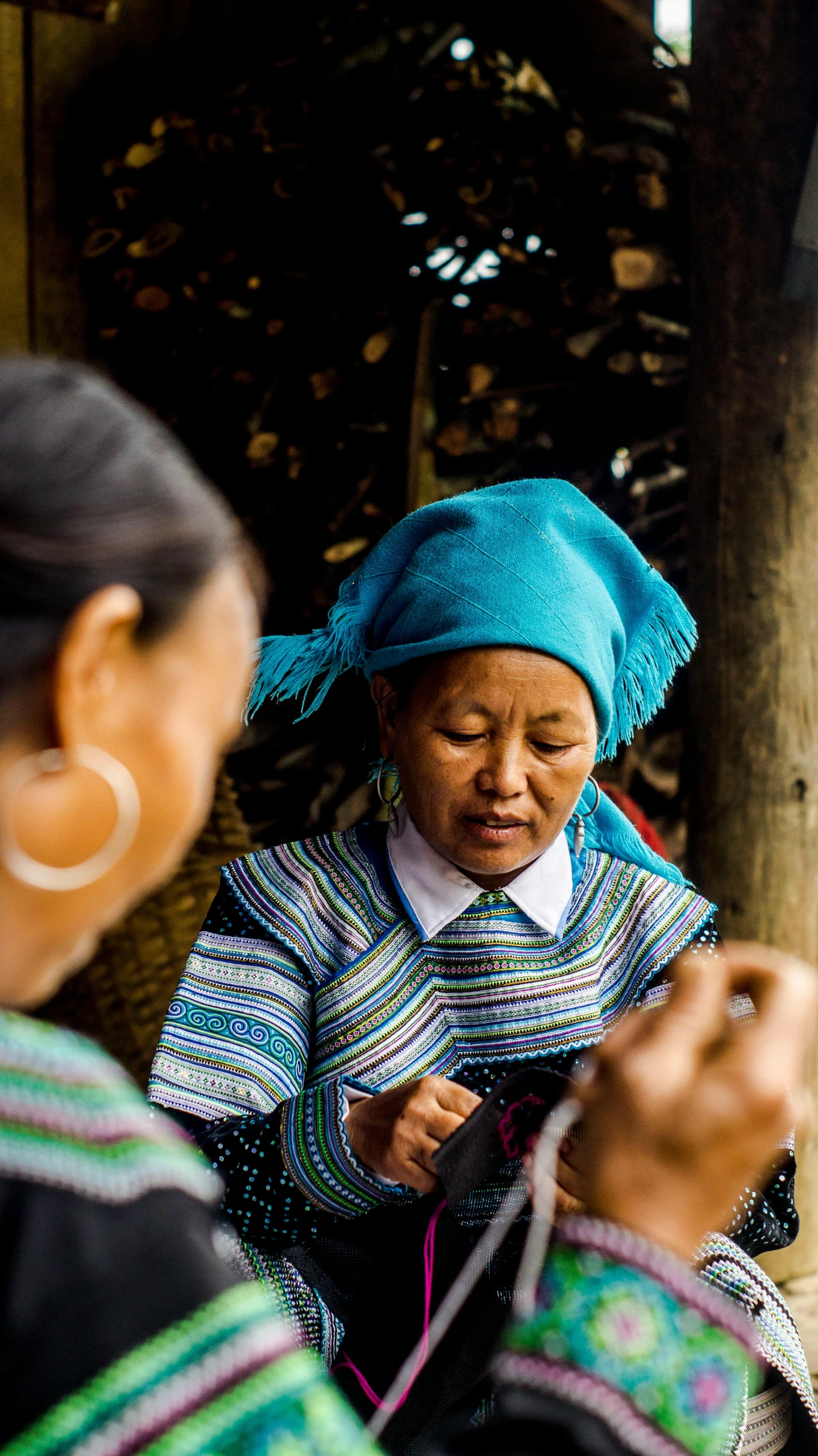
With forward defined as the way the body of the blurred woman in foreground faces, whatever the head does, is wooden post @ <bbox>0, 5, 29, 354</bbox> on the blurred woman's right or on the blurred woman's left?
on the blurred woman's left

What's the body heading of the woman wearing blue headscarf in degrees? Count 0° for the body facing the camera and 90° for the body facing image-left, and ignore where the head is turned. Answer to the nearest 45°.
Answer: approximately 0°

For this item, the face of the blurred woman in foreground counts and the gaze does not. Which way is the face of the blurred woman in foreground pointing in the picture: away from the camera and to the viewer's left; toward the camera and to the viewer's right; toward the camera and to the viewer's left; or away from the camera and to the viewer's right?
away from the camera and to the viewer's right

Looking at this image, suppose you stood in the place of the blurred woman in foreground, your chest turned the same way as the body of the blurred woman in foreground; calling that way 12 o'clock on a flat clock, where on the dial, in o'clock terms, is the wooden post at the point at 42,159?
The wooden post is roughly at 10 o'clock from the blurred woman in foreground.

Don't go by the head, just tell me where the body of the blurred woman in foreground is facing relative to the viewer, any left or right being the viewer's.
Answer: facing away from the viewer and to the right of the viewer

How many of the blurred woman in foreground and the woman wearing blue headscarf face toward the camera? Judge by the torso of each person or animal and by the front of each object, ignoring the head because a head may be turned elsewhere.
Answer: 1

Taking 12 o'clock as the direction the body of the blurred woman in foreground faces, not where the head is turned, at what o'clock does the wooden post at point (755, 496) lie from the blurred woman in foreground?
The wooden post is roughly at 11 o'clock from the blurred woman in foreground.
